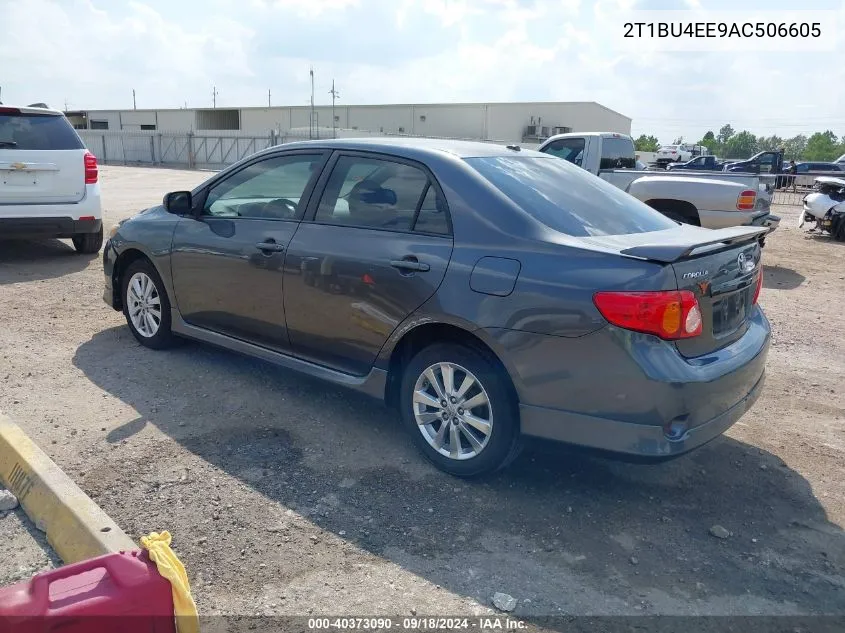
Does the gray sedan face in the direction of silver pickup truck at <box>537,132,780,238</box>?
no

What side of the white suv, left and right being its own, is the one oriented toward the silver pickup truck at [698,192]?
right

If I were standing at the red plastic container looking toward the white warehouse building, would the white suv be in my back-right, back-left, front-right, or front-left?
front-left

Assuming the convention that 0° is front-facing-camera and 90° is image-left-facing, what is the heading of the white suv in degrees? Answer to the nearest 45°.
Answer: approximately 180°

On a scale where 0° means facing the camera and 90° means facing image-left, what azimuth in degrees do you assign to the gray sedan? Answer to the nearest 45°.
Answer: approximately 135°

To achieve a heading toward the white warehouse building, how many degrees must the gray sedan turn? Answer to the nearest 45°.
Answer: approximately 45° to its right

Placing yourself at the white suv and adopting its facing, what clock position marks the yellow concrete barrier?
The yellow concrete barrier is roughly at 6 o'clock from the white suv.

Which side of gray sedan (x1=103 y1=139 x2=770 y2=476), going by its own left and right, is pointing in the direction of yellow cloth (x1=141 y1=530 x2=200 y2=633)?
left

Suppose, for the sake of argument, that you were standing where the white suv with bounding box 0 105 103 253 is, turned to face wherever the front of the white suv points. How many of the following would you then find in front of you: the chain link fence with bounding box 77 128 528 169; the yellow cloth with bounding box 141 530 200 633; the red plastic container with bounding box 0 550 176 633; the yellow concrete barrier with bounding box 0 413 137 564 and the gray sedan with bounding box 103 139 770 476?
1

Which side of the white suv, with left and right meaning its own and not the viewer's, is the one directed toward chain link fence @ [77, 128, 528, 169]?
front

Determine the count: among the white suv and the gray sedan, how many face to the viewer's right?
0

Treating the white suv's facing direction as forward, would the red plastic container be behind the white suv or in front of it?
behind

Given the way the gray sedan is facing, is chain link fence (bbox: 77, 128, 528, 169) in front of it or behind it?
in front

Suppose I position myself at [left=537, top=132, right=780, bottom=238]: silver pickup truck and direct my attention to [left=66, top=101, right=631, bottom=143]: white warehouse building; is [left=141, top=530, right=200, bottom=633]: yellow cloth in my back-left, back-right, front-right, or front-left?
back-left

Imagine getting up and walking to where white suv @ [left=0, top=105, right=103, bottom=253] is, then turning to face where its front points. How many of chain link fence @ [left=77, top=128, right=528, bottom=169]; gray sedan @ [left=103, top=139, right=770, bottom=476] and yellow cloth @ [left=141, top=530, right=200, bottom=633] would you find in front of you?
1

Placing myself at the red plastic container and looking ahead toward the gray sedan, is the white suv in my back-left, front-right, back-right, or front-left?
front-left
